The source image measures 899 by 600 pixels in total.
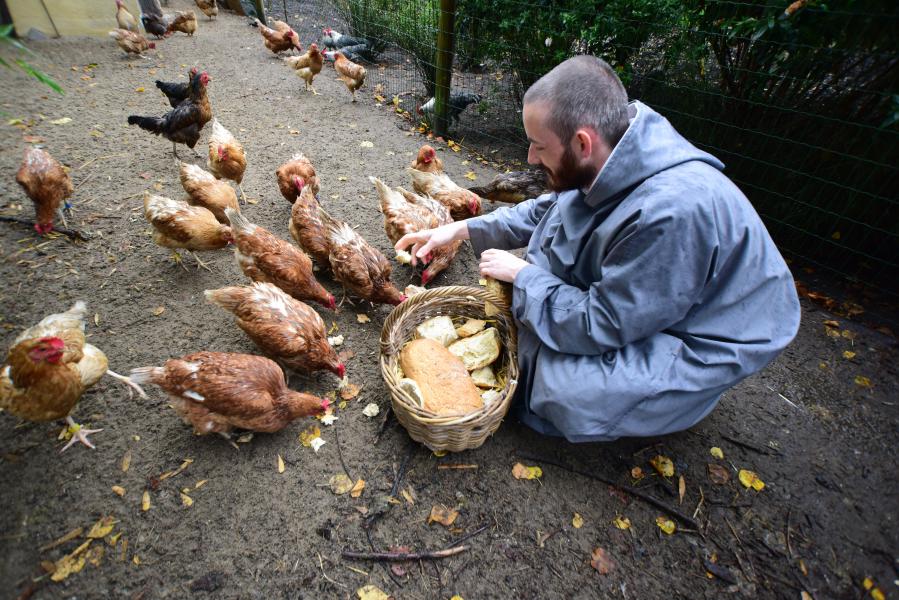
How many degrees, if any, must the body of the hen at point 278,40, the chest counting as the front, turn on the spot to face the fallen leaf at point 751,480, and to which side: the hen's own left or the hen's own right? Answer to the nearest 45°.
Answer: approximately 90° to the hen's own right

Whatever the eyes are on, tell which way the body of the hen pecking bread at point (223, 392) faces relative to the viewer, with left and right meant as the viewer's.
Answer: facing to the right of the viewer

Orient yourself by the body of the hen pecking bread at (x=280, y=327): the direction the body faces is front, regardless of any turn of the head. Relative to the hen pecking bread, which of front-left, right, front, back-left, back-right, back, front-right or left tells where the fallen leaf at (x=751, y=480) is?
front

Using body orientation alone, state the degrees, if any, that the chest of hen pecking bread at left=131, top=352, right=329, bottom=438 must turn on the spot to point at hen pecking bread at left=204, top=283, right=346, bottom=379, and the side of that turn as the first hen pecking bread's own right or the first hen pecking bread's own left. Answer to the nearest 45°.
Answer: approximately 45° to the first hen pecking bread's own left
